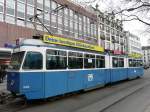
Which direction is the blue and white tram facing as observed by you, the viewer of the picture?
facing the viewer and to the left of the viewer
